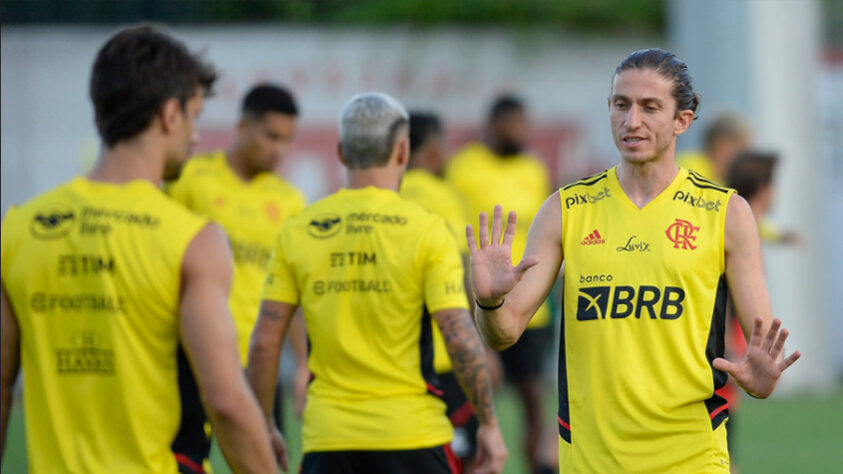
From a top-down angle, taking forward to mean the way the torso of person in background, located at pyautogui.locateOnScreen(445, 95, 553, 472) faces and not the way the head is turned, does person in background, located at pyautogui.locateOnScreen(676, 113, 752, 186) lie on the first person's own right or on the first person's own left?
on the first person's own left

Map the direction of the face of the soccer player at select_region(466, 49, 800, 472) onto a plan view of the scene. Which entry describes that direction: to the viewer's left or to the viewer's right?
to the viewer's left

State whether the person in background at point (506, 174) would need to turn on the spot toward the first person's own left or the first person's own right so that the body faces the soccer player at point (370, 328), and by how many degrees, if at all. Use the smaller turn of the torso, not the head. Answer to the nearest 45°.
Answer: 0° — they already face them

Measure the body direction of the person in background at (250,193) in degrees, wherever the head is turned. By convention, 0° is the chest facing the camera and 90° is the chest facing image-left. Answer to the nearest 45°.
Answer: approximately 315°

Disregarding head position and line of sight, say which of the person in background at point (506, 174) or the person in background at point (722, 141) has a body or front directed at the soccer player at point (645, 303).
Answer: the person in background at point (506, 174)

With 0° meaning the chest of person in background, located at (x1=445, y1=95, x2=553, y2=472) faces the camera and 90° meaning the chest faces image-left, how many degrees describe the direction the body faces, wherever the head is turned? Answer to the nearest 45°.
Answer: approximately 0°

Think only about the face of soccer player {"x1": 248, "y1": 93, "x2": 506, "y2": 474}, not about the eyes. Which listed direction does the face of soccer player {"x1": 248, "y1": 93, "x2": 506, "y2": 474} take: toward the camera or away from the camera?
away from the camera
